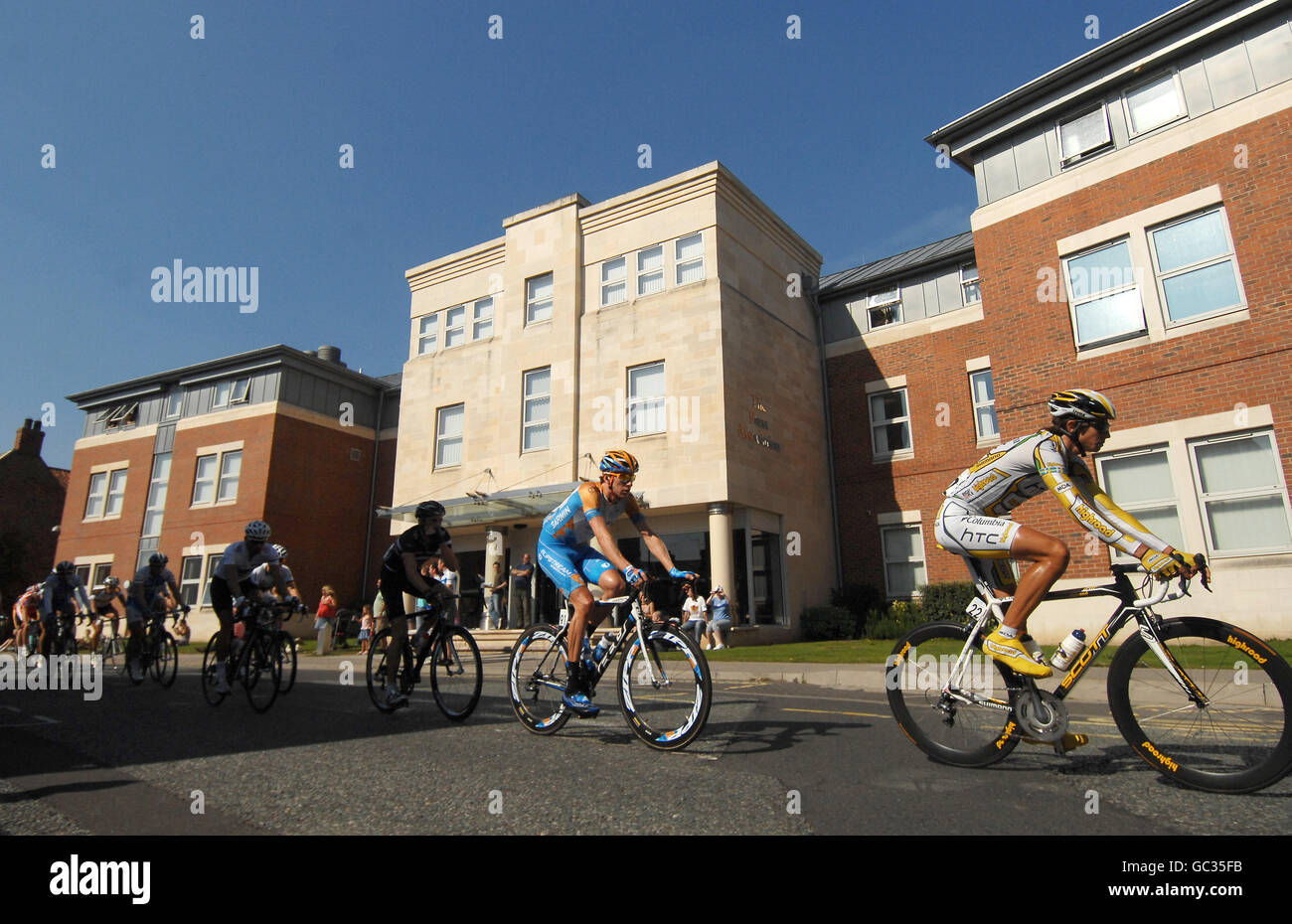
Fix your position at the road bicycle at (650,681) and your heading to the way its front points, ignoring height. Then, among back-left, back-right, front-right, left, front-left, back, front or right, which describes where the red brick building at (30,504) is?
back

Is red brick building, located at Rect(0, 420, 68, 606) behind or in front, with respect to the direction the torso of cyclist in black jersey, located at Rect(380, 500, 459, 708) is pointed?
behind

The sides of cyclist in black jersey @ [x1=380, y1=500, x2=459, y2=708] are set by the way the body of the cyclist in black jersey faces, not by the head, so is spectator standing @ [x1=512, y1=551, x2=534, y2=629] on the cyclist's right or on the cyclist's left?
on the cyclist's left

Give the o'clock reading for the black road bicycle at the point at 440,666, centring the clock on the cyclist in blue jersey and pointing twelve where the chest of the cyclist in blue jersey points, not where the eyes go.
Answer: The black road bicycle is roughly at 6 o'clock from the cyclist in blue jersey.

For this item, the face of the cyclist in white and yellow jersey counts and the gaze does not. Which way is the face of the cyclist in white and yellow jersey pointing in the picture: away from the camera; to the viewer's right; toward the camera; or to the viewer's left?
to the viewer's right

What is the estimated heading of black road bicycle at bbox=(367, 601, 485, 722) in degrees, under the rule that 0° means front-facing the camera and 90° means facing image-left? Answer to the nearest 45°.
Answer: approximately 315°

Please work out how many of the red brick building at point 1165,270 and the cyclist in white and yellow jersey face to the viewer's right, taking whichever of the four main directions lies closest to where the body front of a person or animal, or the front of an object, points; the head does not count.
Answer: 1

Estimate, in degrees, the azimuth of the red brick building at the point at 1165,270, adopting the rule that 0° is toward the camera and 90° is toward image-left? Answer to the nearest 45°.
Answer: approximately 45°

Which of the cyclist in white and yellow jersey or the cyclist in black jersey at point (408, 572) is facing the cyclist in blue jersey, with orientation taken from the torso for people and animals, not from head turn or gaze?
the cyclist in black jersey

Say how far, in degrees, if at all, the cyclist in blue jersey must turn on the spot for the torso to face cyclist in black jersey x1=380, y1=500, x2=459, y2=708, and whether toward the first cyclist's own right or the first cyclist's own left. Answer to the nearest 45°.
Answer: approximately 180°

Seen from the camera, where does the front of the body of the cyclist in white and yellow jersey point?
to the viewer's right
